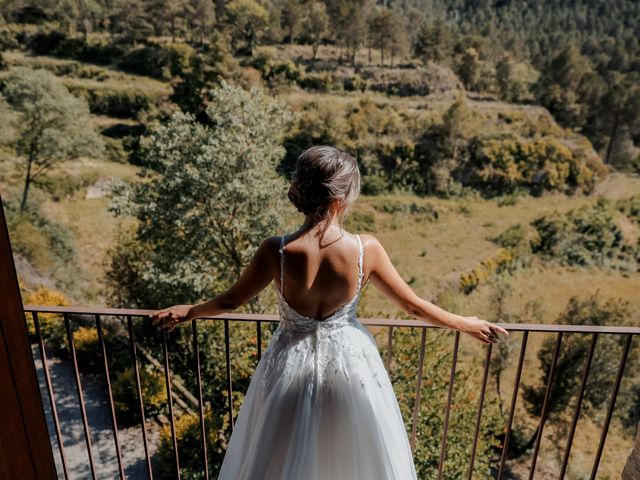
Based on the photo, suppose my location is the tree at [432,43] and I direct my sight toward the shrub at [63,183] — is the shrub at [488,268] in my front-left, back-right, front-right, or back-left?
front-left

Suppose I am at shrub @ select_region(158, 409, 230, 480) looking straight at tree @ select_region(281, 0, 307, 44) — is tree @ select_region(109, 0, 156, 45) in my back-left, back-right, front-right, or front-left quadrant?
front-left

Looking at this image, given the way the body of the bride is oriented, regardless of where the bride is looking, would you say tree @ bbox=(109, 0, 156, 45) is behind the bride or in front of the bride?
in front

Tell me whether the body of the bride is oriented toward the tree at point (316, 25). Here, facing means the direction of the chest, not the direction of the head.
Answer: yes

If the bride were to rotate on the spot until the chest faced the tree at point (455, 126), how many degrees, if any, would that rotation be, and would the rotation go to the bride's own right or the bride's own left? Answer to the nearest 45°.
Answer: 0° — they already face it

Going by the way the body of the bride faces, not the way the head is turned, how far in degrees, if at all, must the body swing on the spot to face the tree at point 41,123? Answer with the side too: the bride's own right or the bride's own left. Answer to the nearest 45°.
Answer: approximately 45° to the bride's own left

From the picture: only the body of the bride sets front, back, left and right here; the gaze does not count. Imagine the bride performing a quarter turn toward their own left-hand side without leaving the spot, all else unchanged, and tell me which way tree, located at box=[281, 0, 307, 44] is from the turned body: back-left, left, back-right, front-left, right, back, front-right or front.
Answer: right

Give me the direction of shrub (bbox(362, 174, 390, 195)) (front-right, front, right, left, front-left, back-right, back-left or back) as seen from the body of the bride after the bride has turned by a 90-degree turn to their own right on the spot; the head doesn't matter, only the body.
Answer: left

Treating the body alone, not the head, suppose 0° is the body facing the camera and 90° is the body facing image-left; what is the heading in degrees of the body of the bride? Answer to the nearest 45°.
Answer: approximately 180°

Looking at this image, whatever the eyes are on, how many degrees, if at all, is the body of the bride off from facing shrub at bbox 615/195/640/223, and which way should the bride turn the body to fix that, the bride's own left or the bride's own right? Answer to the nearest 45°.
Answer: approximately 45° to the bride's own right

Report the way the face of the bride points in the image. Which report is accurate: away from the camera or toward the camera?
away from the camera

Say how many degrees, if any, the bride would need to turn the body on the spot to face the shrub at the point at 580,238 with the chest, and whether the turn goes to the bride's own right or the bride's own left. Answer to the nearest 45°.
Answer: approximately 45° to the bride's own right

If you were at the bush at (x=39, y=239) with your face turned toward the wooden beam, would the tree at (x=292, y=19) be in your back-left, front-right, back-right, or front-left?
back-left

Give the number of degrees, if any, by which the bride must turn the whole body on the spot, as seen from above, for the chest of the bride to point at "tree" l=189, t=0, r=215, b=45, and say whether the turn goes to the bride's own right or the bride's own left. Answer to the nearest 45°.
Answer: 0° — they already face it

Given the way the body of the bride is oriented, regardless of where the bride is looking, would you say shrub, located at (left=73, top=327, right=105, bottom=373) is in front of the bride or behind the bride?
in front

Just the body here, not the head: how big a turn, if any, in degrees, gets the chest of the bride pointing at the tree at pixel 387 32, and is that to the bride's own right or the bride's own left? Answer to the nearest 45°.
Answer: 0° — they already face it
